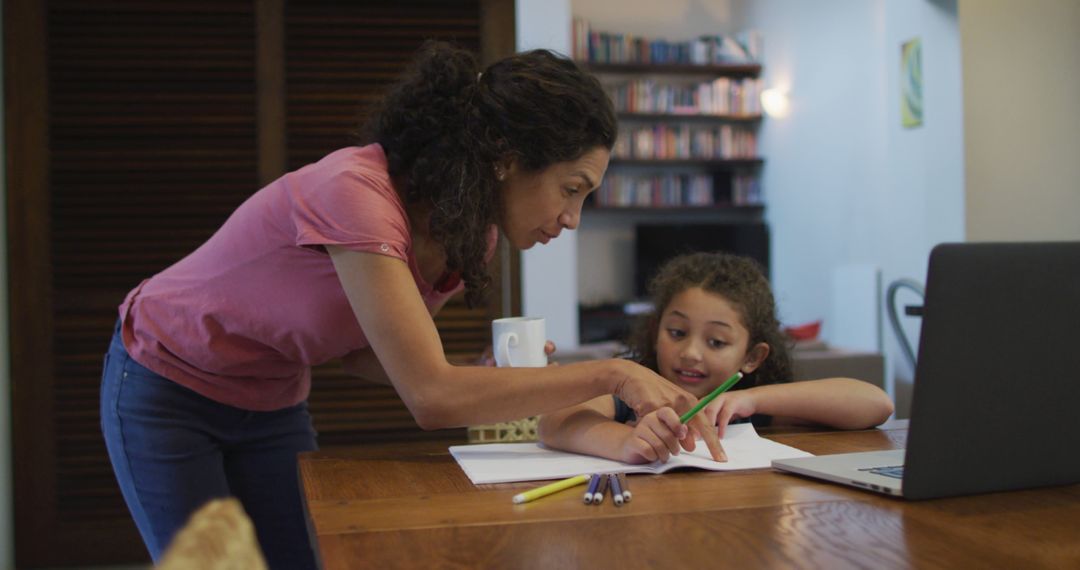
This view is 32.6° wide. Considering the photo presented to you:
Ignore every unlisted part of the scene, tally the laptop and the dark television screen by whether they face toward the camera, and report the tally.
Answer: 1

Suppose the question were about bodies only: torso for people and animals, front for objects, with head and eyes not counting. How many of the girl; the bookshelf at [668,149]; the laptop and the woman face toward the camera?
2

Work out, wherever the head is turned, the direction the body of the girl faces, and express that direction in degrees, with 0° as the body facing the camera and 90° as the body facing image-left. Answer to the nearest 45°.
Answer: approximately 0°

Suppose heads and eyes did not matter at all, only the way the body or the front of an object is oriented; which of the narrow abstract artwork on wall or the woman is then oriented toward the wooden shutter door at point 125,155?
the narrow abstract artwork on wall

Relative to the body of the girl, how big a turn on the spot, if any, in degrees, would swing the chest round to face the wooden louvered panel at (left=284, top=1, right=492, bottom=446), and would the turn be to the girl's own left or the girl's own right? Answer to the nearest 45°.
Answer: approximately 135° to the girl's own right

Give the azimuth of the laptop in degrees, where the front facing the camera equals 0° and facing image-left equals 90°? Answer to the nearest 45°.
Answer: approximately 135°

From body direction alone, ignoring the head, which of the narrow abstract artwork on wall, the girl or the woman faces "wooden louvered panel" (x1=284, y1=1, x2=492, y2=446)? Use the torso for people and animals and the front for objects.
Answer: the narrow abstract artwork on wall

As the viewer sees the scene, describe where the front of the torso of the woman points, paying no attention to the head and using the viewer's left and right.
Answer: facing to the right of the viewer

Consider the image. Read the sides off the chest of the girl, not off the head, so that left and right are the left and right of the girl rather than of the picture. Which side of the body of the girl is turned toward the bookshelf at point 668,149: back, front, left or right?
back
